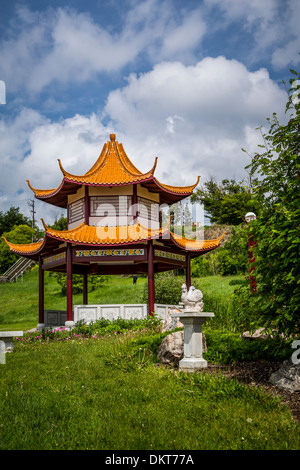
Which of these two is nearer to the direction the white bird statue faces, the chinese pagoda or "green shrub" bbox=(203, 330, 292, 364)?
the chinese pagoda

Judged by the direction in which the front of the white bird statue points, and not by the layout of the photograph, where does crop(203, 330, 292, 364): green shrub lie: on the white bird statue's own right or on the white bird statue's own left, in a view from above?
on the white bird statue's own left

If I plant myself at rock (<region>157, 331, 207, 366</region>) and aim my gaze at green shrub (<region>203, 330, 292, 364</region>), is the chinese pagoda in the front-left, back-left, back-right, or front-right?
back-left

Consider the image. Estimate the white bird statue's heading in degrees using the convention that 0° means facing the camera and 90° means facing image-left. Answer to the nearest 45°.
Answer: approximately 90°

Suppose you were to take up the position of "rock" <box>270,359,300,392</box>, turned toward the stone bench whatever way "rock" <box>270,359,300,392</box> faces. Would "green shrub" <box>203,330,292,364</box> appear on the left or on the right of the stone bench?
right

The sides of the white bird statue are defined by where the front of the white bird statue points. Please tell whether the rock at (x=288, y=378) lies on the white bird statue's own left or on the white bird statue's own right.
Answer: on the white bird statue's own left

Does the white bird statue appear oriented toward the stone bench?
yes

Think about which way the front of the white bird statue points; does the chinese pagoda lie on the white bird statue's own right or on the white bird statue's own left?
on the white bird statue's own right
